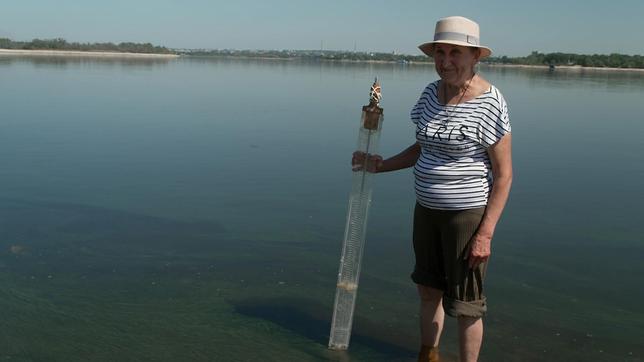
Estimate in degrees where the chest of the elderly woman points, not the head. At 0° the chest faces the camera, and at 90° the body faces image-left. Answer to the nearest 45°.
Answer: approximately 45°
